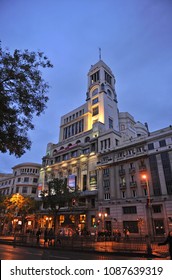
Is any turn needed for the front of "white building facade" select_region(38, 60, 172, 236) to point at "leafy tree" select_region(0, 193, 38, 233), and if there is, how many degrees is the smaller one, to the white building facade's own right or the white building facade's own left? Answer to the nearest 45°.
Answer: approximately 45° to the white building facade's own right
